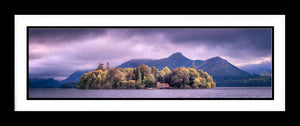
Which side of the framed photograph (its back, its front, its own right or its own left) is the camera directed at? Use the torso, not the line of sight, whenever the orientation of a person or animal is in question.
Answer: front
